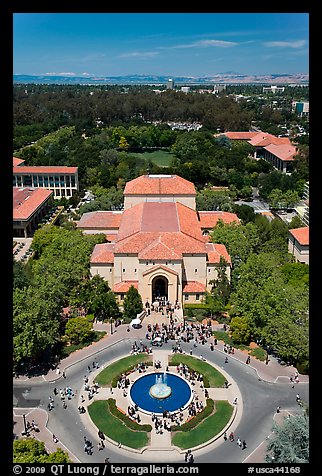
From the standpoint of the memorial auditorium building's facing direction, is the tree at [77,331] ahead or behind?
ahead

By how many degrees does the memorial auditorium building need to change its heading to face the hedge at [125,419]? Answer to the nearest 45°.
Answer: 0° — it already faces it

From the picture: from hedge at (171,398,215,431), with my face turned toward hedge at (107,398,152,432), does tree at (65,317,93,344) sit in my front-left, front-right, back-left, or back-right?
front-right

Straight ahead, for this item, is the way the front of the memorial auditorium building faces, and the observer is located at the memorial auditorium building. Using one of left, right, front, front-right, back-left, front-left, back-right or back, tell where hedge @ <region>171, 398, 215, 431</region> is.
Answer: front

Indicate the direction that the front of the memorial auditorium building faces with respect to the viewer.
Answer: facing the viewer

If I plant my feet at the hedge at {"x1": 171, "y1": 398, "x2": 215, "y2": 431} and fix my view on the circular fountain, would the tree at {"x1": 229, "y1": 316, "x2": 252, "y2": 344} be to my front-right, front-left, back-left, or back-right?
front-right

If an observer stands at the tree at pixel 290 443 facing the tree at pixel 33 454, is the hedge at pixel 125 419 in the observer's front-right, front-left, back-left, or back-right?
front-right

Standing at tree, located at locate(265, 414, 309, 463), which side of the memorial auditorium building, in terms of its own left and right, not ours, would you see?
front

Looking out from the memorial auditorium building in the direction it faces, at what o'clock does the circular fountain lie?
The circular fountain is roughly at 12 o'clock from the memorial auditorium building.

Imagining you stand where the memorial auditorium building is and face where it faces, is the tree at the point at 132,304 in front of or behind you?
in front
